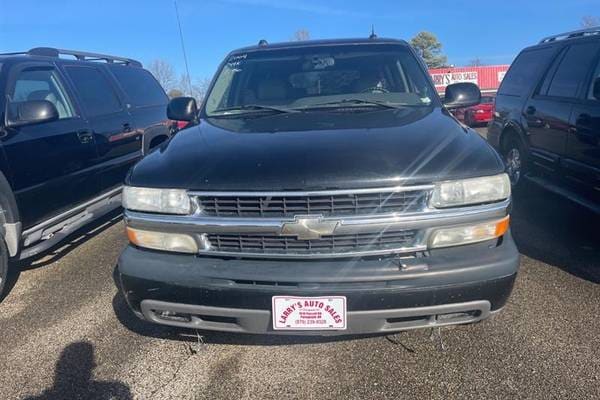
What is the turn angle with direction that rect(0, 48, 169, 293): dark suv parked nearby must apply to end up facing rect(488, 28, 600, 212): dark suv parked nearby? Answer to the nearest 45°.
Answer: approximately 135° to its left

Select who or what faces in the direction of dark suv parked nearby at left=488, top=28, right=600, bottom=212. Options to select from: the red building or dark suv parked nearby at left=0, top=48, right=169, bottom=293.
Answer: the red building

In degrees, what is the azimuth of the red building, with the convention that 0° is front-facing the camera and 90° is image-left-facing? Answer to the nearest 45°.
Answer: approximately 0°

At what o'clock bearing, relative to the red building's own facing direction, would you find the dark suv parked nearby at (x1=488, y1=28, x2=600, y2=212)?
The dark suv parked nearby is roughly at 12 o'clock from the red building.

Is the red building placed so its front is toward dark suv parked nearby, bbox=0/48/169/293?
yes

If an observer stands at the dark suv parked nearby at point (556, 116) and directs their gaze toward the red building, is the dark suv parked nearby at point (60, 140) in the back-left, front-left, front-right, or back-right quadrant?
back-left
